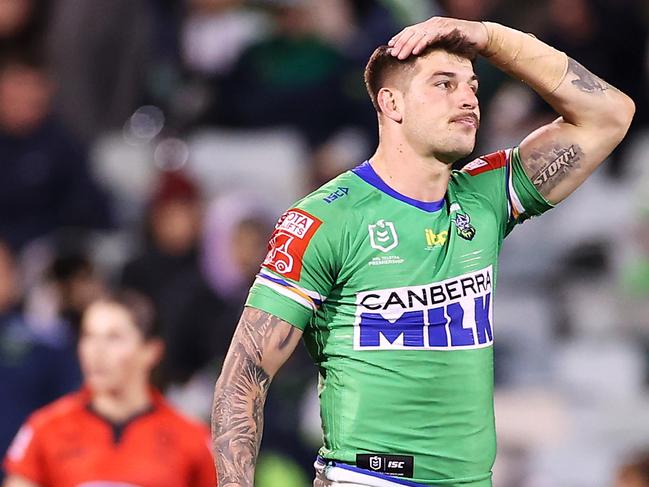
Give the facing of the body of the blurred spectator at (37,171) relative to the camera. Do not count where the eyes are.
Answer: toward the camera

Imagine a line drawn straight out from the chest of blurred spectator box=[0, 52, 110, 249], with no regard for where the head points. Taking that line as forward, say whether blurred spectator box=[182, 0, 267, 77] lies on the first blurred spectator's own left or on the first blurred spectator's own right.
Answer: on the first blurred spectator's own left

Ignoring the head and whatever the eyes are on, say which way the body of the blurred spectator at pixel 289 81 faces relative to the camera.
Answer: toward the camera

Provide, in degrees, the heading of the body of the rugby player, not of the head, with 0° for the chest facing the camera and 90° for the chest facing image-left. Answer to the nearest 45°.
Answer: approximately 315°

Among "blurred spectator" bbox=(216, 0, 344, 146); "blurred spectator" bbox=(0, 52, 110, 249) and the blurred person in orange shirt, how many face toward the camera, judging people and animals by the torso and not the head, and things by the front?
3

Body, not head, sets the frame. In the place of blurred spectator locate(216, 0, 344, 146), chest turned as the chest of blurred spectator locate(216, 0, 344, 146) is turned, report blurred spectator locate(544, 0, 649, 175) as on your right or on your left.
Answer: on your left

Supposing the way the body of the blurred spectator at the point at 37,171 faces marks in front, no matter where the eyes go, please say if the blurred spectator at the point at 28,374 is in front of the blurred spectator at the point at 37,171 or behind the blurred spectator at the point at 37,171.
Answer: in front

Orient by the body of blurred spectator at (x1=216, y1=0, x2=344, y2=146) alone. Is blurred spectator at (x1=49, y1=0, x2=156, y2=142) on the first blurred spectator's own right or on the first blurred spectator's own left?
on the first blurred spectator's own right

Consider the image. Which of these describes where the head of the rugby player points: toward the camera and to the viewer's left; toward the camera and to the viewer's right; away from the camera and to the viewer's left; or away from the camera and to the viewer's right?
toward the camera and to the viewer's right

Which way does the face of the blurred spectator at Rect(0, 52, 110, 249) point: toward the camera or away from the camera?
toward the camera

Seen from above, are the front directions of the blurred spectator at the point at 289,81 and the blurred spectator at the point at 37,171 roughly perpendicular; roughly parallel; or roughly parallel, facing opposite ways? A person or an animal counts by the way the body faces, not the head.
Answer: roughly parallel

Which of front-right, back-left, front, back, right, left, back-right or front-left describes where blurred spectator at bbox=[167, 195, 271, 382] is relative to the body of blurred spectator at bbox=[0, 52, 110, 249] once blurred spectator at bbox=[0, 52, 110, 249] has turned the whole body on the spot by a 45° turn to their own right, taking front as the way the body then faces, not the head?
left

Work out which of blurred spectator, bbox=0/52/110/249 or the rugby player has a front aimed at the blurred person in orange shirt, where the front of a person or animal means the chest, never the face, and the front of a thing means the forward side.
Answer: the blurred spectator

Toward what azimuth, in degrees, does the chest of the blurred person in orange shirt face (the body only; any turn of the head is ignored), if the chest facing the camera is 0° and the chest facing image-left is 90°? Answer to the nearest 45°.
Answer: approximately 0°

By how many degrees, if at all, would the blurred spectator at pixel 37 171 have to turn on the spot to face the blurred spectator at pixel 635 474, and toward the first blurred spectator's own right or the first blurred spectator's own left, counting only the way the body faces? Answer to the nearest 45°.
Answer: approximately 45° to the first blurred spectator's own left
